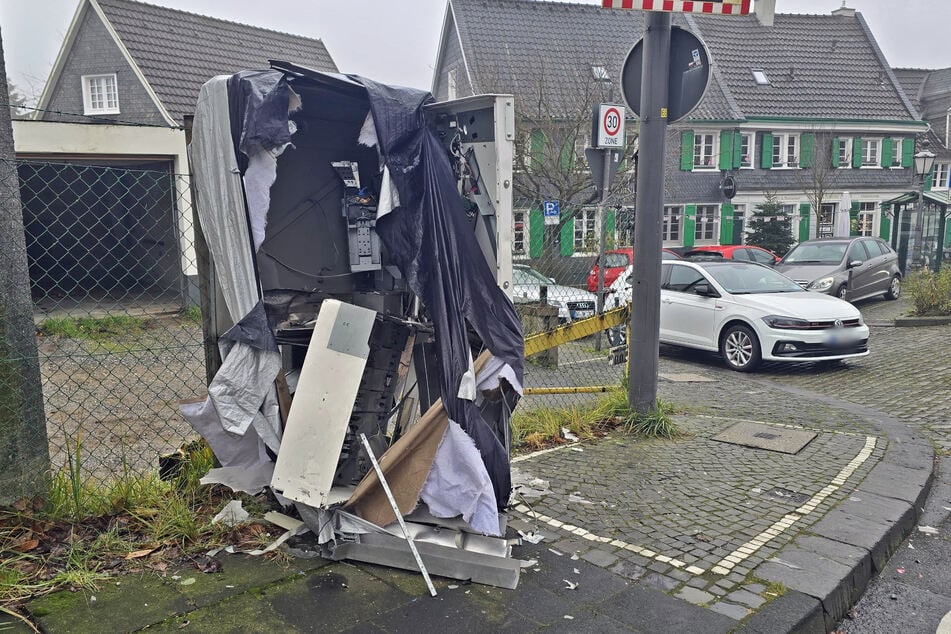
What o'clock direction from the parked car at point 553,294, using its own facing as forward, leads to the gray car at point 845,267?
The gray car is roughly at 9 o'clock from the parked car.

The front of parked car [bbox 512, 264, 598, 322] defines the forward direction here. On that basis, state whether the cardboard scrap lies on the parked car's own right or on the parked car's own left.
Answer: on the parked car's own right

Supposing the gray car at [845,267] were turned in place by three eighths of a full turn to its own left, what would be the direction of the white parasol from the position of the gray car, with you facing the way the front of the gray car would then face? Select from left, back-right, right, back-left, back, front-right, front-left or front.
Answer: left

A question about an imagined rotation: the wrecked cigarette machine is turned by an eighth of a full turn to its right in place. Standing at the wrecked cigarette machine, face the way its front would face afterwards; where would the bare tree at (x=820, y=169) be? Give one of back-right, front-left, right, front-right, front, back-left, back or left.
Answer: back

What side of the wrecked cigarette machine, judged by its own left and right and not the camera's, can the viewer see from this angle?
front

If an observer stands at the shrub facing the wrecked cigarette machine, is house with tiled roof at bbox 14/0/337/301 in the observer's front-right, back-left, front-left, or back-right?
front-right

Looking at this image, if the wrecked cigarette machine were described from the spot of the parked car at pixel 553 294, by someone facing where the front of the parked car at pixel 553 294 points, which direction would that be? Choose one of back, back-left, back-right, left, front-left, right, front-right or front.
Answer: front-right

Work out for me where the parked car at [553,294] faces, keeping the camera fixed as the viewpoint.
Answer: facing the viewer and to the right of the viewer

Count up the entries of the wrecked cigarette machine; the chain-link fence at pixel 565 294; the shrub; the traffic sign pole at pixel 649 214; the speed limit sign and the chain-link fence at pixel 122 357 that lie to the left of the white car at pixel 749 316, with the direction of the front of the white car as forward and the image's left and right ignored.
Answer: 1

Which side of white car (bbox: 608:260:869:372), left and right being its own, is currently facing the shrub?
left

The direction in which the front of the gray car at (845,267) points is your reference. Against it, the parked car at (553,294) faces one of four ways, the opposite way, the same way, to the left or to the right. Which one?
to the left

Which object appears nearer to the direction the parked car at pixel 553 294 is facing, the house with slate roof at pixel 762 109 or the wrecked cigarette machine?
the wrecked cigarette machine

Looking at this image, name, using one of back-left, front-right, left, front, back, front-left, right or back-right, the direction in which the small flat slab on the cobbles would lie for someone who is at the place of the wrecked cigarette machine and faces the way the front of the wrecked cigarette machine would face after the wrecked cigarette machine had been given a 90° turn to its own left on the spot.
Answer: front-left

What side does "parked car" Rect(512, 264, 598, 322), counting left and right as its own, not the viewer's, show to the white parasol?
left

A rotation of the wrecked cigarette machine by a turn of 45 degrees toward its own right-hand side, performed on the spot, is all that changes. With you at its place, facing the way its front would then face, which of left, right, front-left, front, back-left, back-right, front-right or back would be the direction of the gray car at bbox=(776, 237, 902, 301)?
back
